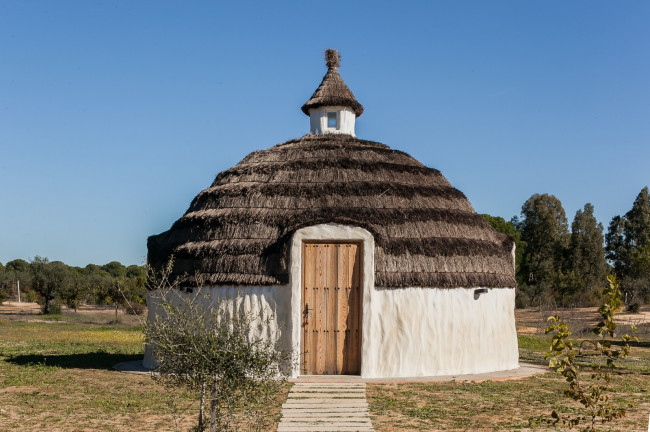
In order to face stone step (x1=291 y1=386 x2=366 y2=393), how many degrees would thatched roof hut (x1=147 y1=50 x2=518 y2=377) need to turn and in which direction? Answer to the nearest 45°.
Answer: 0° — it already faces it

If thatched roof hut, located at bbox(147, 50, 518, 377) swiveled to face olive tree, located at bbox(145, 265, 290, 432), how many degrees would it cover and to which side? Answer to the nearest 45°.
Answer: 0° — it already faces it

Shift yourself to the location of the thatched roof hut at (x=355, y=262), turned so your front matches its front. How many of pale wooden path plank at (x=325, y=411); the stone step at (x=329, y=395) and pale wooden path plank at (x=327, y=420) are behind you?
0

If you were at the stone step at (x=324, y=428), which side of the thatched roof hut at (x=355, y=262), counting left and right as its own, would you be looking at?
front

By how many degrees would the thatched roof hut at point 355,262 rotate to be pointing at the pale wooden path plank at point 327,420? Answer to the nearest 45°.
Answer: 0° — it already faces it

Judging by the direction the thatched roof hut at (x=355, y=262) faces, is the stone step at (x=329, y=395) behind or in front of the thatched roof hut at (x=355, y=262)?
in front

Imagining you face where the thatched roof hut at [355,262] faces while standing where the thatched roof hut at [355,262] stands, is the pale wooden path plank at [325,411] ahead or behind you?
ahead

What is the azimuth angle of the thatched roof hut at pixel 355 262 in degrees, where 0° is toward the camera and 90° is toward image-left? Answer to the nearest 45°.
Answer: approximately 0°

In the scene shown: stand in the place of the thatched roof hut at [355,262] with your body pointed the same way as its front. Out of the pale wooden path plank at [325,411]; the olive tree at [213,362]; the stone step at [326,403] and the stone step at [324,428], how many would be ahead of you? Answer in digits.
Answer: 4

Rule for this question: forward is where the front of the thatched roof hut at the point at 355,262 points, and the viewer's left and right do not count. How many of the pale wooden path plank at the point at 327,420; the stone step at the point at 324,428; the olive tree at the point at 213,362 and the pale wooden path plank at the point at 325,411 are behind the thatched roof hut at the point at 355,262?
0

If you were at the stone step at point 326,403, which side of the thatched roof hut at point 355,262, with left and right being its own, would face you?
front
